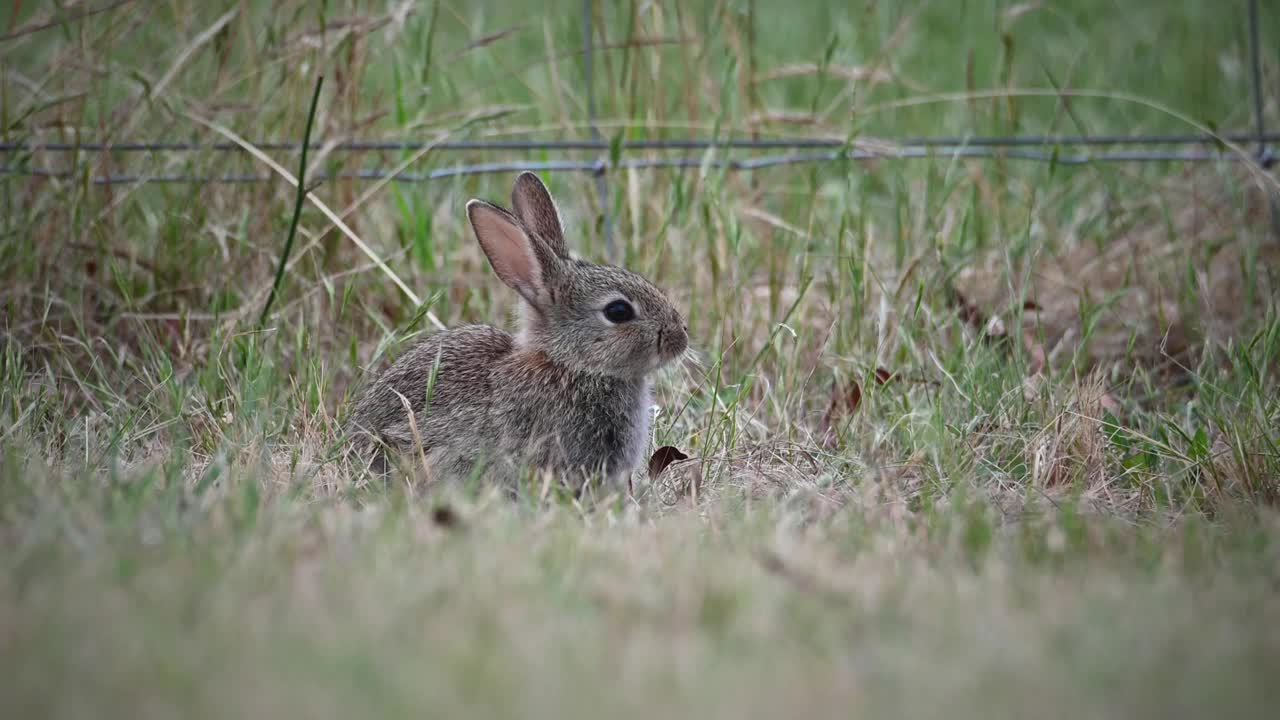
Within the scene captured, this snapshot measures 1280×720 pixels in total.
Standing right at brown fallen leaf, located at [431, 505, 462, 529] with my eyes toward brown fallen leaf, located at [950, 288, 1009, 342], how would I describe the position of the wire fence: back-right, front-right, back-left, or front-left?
front-left

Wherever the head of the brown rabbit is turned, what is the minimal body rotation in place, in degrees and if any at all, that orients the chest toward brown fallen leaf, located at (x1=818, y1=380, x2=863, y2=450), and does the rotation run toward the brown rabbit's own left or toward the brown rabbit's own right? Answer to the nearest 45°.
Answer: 0° — it already faces it

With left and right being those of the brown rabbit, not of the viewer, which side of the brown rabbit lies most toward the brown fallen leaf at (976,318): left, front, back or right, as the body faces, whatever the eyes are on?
front

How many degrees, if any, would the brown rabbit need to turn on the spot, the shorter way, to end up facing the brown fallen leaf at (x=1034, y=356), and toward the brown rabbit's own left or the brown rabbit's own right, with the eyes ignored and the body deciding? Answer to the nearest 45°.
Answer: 0° — it already faces it

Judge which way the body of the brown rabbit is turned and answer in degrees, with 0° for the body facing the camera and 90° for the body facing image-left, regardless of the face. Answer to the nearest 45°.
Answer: approximately 270°

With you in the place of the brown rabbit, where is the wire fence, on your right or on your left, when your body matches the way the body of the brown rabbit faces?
on your left

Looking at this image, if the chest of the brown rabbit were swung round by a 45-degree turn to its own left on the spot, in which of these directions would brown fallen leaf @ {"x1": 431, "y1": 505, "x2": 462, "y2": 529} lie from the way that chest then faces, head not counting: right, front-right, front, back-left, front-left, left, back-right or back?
back-right

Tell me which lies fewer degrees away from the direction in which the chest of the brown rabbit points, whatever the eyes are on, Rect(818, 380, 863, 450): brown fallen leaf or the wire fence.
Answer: the brown fallen leaf
